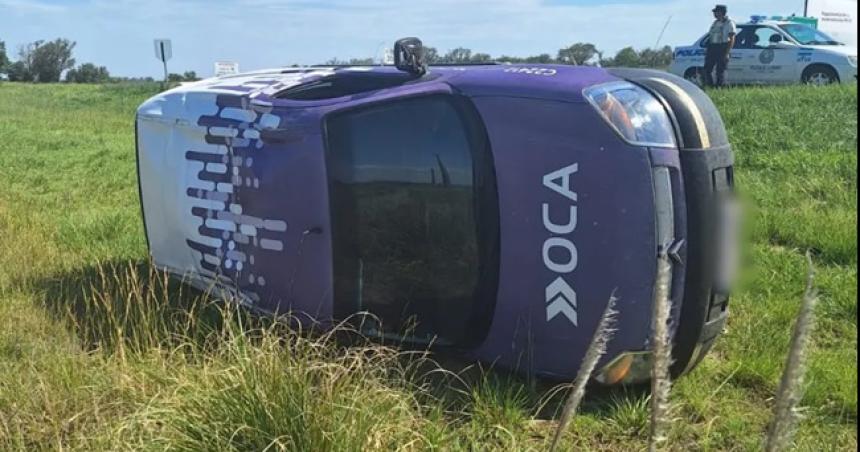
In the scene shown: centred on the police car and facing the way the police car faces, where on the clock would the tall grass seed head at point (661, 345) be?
The tall grass seed head is roughly at 3 o'clock from the police car.

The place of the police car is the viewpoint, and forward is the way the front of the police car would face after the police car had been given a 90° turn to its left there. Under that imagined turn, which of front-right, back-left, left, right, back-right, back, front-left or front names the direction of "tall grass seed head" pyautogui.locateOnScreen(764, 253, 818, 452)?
back

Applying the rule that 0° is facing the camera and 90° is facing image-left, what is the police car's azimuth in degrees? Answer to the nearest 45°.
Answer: approximately 270°

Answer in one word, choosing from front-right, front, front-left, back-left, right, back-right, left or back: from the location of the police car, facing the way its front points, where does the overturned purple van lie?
right
